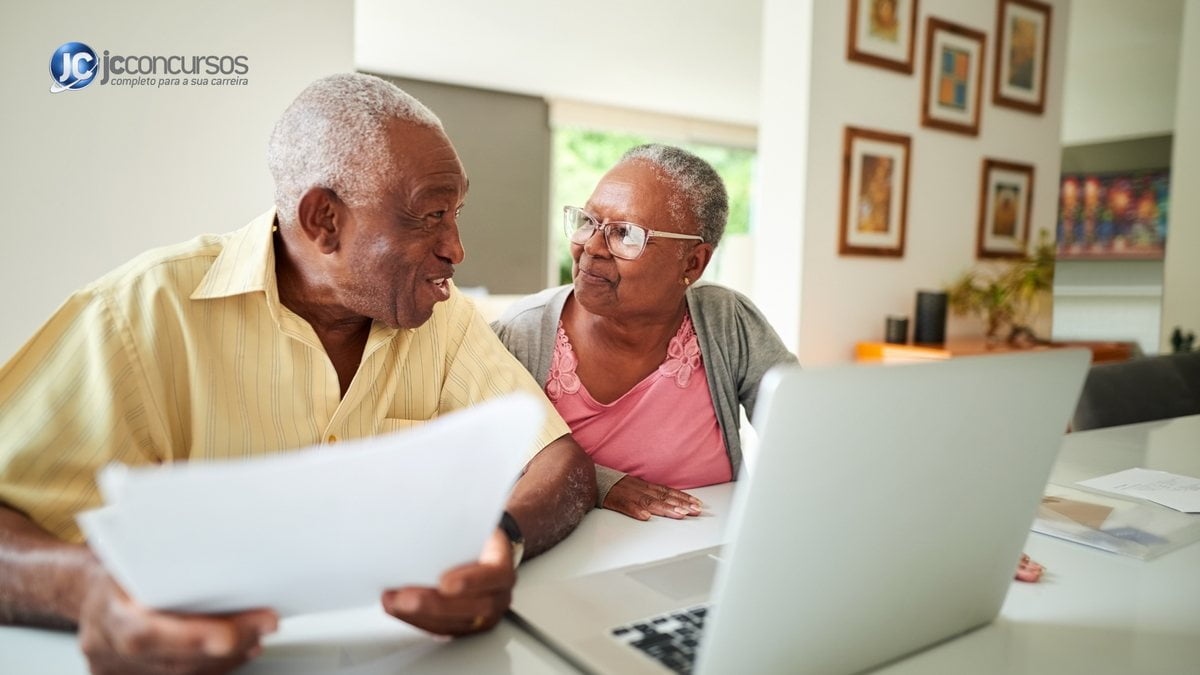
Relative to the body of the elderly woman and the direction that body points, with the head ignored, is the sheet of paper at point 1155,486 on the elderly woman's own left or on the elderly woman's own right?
on the elderly woman's own left

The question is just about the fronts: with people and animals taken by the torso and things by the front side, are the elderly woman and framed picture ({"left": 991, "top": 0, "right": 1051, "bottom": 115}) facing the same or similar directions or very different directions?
same or similar directions

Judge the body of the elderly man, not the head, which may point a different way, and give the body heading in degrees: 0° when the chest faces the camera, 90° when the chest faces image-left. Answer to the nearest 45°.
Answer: approximately 315°

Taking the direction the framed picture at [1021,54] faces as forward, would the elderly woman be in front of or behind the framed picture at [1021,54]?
in front

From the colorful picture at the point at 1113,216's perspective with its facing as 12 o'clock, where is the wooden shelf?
The wooden shelf is roughly at 1 o'clock from the colorful picture.

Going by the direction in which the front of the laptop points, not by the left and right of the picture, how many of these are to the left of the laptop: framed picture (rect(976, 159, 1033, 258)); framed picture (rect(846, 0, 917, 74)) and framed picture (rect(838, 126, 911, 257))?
0

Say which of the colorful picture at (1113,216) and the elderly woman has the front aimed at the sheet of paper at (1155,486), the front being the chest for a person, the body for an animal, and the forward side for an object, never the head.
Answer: the colorful picture

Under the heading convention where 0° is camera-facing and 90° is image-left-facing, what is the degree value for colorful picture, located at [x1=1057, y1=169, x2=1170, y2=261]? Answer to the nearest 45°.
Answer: approximately 0°

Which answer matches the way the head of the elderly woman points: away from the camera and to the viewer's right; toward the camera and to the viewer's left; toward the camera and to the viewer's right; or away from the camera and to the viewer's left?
toward the camera and to the viewer's left

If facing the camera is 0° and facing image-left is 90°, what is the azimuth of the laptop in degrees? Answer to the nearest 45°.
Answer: approximately 135°

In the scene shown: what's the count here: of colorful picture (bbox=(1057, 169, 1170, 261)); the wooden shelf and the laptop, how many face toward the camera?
2

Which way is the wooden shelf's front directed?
toward the camera

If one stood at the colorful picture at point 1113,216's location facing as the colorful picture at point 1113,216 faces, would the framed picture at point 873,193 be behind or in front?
in front
